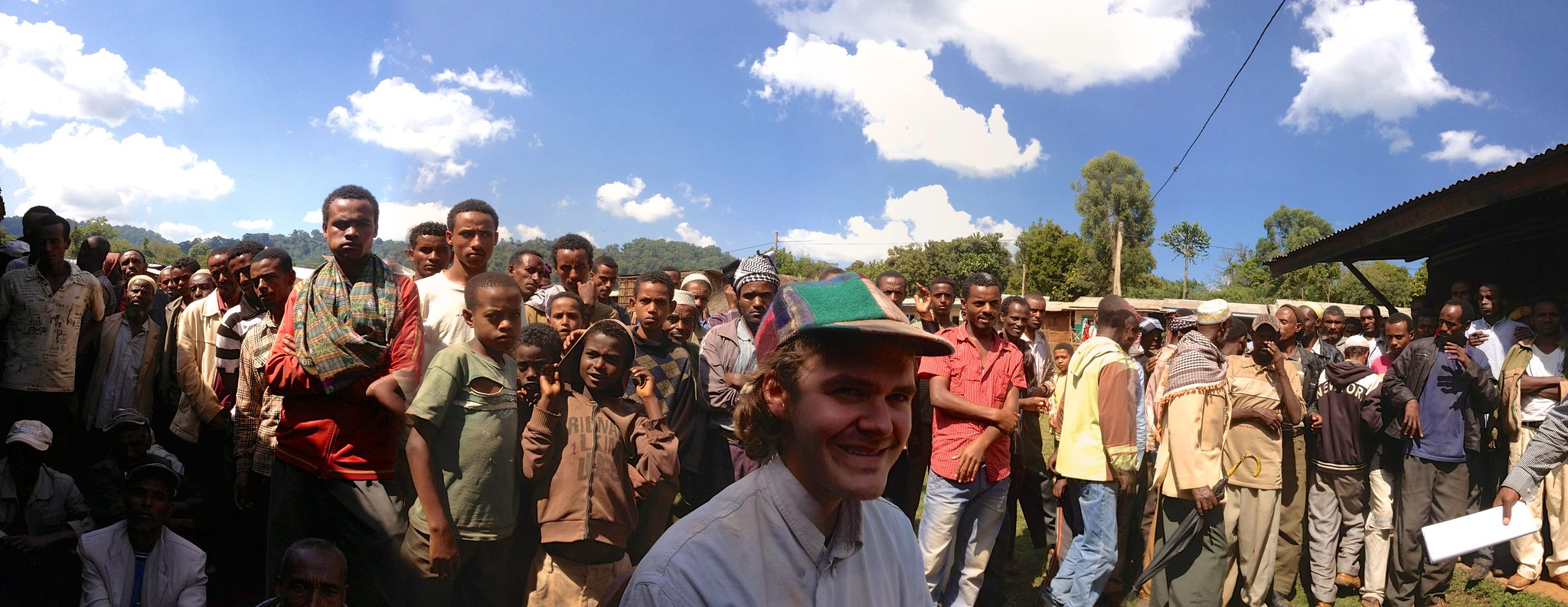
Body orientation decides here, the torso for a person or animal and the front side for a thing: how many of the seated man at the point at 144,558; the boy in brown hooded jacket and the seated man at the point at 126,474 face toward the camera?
3

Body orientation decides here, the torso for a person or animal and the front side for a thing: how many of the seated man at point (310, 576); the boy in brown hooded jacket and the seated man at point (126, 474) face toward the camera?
3

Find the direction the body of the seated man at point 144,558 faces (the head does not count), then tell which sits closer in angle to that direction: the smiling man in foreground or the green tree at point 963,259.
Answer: the smiling man in foreground

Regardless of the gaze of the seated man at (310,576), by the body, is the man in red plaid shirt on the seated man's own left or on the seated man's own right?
on the seated man's own left

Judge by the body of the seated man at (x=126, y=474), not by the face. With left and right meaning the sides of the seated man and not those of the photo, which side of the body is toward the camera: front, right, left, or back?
front

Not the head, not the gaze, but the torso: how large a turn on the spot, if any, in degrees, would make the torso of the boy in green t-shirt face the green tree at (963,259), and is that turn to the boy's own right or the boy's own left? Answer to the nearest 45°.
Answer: approximately 90° to the boy's own left

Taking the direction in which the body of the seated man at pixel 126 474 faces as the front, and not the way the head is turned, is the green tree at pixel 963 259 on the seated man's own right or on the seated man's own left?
on the seated man's own left

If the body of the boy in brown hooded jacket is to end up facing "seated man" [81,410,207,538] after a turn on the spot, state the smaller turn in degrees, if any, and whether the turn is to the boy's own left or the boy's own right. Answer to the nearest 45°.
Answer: approximately 135° to the boy's own right

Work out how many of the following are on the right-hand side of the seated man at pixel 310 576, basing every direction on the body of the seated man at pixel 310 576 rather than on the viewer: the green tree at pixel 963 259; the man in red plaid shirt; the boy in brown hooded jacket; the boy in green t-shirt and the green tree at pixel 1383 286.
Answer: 0

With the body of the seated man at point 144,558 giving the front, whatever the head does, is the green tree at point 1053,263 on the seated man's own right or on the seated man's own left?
on the seated man's own left

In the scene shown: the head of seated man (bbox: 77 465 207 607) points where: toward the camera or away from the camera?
toward the camera

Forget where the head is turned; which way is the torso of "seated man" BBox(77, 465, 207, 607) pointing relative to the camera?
toward the camera

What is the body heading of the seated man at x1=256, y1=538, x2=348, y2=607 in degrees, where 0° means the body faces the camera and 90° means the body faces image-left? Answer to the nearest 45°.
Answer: approximately 0°

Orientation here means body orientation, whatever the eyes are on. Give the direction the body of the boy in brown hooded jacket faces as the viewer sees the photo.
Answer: toward the camera

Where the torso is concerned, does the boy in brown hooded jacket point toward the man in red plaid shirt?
no

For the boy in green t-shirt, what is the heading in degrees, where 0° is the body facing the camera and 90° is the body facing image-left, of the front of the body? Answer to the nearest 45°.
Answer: approximately 315°

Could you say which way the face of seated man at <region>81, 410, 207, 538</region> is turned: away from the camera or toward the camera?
toward the camera

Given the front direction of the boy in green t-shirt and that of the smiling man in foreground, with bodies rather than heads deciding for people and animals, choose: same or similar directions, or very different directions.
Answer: same or similar directions
